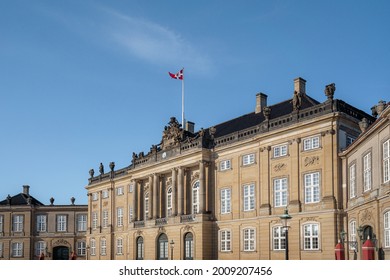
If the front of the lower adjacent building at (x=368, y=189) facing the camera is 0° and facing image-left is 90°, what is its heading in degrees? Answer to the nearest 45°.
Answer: approximately 45°

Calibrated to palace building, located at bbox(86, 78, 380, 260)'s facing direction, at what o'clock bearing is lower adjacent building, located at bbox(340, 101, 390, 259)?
The lower adjacent building is roughly at 10 o'clock from the palace building.

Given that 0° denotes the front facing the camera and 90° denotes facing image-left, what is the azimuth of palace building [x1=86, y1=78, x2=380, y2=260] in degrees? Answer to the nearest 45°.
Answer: approximately 45°
